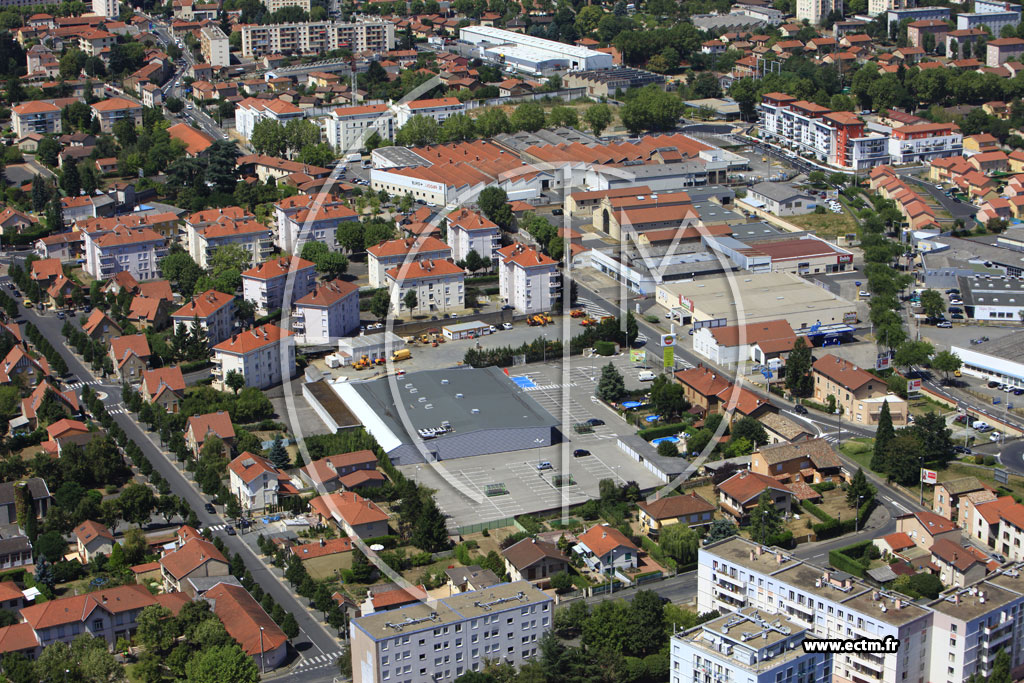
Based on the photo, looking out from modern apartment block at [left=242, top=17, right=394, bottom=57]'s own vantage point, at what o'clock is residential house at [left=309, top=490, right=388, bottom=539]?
The residential house is roughly at 12 o'clock from the modern apartment block.

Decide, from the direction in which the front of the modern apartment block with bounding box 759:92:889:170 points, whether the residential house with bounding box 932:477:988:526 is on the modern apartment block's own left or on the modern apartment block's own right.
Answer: on the modern apartment block's own left

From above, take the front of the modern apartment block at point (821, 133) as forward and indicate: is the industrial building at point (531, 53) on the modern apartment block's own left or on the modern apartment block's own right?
on the modern apartment block's own right

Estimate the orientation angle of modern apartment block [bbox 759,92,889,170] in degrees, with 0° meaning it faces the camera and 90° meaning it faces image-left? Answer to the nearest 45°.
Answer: approximately 45°

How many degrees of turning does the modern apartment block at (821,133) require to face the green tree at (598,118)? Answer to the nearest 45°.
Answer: approximately 45° to its right

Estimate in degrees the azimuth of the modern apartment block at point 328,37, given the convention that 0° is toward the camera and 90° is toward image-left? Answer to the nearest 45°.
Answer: approximately 0°

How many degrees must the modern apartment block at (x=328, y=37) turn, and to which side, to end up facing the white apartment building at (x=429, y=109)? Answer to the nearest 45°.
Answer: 0° — it already faces it
